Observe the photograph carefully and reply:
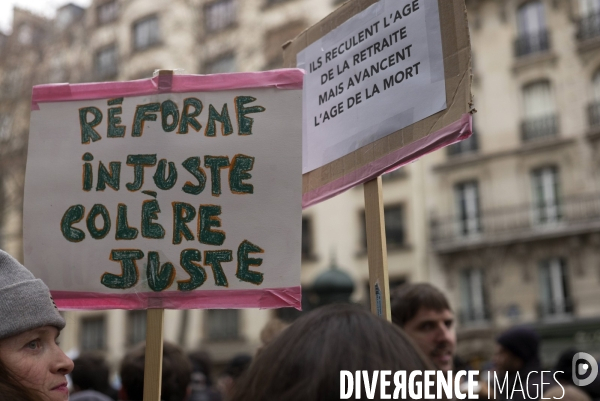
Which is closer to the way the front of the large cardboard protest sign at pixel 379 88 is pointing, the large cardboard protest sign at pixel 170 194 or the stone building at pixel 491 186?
the large cardboard protest sign

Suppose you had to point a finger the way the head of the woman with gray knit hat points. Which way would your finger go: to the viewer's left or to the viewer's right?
to the viewer's right

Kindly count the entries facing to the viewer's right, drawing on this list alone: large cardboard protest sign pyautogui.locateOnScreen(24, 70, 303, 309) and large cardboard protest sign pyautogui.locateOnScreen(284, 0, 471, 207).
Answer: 0

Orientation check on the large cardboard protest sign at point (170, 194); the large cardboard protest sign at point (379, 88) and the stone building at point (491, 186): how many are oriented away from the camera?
0

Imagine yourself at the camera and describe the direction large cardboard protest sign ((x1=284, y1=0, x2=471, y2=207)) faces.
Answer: facing the viewer and to the left of the viewer

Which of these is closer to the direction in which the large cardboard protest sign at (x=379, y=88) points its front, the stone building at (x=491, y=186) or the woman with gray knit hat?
the woman with gray knit hat

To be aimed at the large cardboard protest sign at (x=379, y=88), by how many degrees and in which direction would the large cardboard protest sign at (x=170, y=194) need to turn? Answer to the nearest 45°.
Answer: approximately 90° to its left

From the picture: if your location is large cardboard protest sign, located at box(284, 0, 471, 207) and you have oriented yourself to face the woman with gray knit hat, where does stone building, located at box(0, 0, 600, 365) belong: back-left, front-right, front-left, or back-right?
back-right

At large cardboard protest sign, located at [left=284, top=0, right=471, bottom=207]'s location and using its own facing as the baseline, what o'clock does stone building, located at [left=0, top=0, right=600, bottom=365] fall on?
The stone building is roughly at 5 o'clock from the large cardboard protest sign.

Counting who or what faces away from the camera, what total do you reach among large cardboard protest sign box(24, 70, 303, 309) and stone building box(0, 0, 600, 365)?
0

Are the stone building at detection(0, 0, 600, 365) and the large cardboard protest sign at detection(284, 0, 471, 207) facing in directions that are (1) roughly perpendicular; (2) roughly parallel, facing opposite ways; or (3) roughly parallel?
roughly parallel

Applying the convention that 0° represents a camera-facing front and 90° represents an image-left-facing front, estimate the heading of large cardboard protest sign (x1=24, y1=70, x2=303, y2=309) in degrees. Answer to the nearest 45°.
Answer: approximately 0°

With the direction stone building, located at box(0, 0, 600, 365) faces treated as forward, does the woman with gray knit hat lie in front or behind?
in front

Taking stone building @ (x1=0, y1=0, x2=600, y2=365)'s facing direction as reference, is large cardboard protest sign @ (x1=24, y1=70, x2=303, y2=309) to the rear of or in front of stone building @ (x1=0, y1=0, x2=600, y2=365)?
in front
